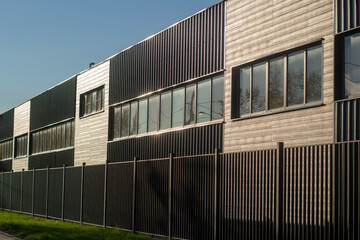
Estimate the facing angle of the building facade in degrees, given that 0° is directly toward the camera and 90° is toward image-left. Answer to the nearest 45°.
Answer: approximately 45°
